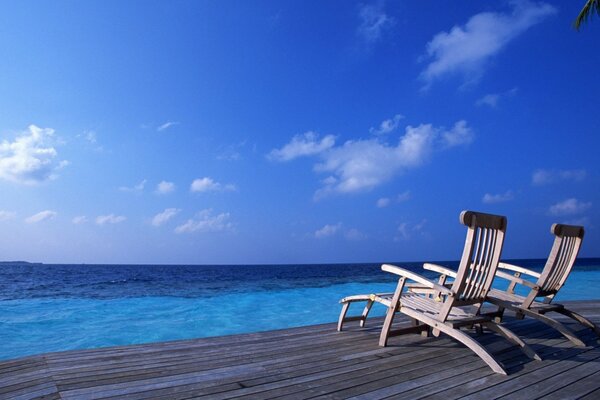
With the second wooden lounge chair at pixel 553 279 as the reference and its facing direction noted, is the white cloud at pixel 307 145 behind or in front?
in front

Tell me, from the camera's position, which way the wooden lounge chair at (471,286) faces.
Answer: facing away from the viewer and to the left of the viewer

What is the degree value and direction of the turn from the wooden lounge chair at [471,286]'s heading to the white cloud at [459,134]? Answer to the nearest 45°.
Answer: approximately 45° to its right

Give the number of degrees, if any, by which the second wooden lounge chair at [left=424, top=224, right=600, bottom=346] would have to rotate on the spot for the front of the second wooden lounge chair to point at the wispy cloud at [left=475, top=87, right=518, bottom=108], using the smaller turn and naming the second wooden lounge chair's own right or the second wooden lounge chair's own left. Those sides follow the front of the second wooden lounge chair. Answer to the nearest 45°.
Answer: approximately 45° to the second wooden lounge chair's own right

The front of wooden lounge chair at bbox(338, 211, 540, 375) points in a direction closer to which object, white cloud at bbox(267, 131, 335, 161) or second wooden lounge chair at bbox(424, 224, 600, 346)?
the white cloud

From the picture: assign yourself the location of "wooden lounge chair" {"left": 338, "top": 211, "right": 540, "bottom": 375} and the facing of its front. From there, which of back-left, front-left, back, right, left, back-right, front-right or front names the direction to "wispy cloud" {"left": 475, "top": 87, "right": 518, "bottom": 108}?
front-right

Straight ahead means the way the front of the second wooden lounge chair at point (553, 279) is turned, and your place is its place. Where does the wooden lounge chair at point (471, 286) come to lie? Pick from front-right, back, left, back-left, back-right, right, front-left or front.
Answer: left

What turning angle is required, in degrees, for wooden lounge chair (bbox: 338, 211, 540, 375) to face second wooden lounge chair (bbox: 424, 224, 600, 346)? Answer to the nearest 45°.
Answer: approximately 90° to its right

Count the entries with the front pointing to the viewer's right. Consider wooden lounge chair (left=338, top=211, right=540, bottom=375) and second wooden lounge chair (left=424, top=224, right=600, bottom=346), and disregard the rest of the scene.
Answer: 0

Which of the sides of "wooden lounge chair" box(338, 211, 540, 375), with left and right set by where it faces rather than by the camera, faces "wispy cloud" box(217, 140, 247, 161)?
front

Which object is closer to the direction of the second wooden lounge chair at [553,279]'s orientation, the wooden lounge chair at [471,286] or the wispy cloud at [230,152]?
the wispy cloud

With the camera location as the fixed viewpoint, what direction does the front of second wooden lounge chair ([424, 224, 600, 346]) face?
facing away from the viewer and to the left of the viewer
